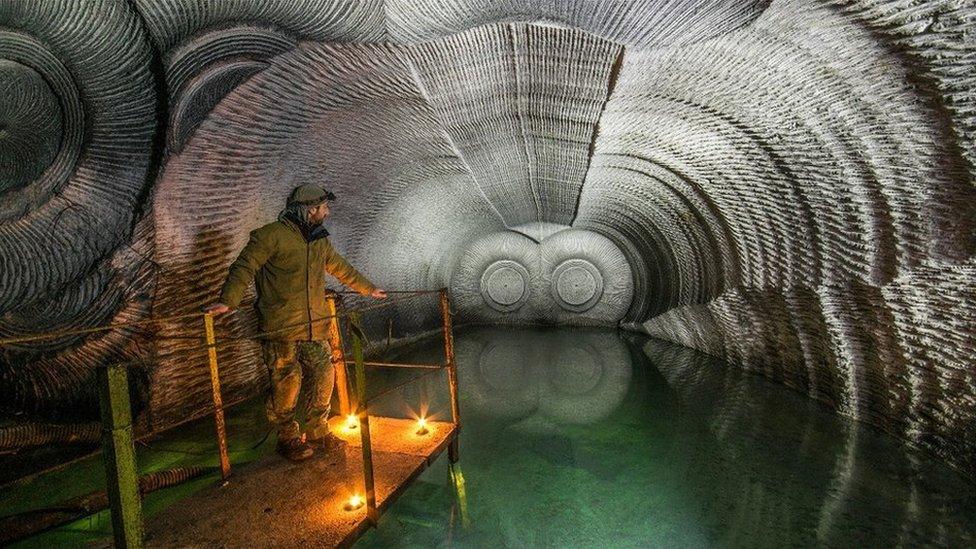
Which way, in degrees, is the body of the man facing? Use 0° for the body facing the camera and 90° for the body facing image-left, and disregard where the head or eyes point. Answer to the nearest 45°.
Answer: approximately 315°

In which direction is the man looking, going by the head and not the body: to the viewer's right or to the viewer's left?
to the viewer's right
